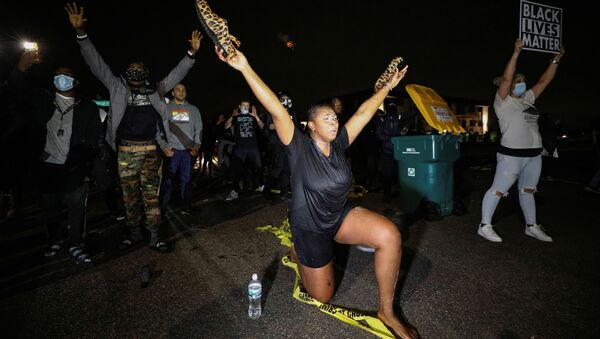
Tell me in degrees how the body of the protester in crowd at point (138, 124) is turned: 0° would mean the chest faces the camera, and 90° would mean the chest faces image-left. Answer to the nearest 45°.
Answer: approximately 0°

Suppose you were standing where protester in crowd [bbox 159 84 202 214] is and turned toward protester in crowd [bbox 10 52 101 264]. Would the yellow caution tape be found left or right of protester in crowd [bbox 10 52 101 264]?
left

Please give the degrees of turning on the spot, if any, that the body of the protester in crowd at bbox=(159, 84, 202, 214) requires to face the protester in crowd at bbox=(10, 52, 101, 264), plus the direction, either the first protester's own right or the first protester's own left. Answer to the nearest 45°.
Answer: approximately 45° to the first protester's own right

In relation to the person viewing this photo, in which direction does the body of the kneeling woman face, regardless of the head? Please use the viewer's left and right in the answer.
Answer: facing the viewer and to the right of the viewer

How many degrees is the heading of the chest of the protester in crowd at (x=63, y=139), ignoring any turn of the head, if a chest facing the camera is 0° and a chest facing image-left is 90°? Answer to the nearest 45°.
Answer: approximately 0°

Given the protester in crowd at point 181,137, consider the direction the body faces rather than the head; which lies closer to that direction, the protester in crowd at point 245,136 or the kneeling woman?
the kneeling woman

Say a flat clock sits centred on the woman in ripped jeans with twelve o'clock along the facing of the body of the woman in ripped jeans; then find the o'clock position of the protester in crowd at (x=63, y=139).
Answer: The protester in crowd is roughly at 3 o'clock from the woman in ripped jeans.

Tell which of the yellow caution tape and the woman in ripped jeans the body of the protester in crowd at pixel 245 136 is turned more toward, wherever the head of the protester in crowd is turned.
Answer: the yellow caution tape

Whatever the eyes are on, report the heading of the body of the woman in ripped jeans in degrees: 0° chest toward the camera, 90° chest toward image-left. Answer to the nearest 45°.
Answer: approximately 315°
